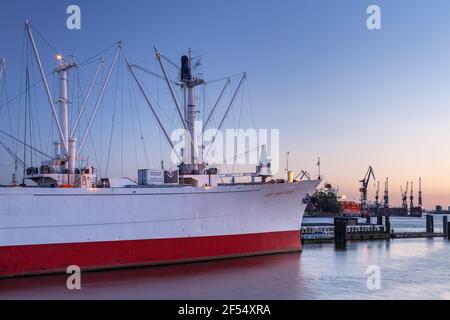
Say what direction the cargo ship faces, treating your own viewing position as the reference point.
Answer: facing away from the viewer and to the right of the viewer
